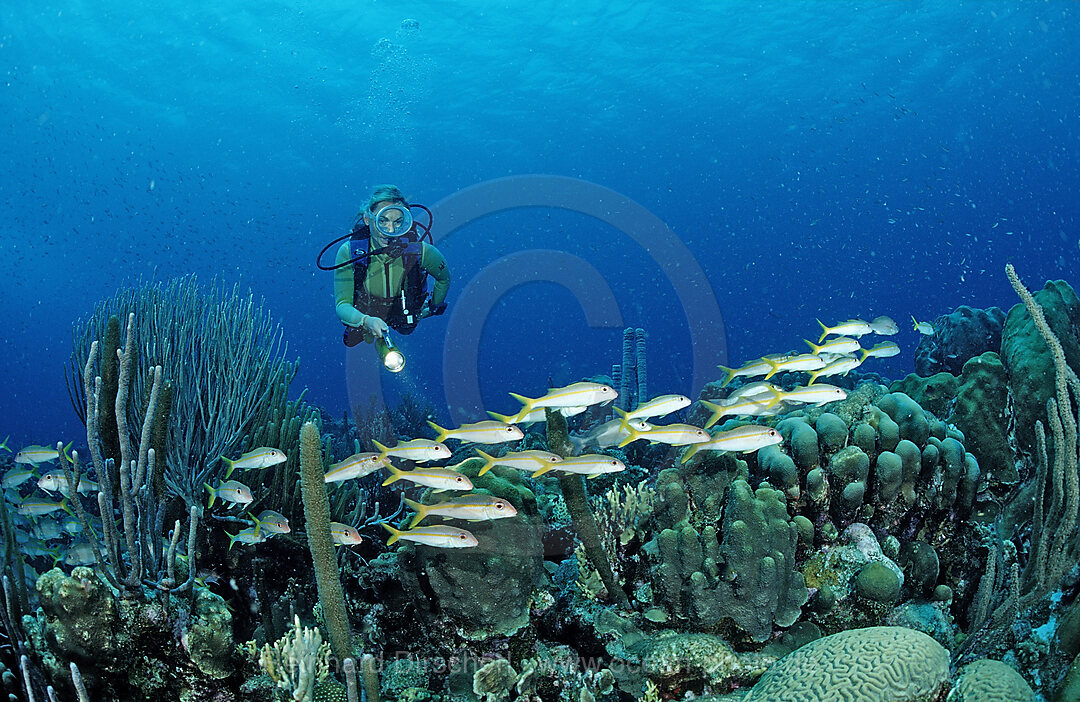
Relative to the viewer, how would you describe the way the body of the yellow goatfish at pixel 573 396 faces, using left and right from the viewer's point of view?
facing to the right of the viewer

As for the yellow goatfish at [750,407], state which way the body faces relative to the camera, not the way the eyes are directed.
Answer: to the viewer's right

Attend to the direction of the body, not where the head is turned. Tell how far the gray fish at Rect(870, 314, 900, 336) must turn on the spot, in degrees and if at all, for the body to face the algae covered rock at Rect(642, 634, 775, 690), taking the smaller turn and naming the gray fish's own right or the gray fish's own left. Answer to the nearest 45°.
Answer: approximately 90° to the gray fish's own right

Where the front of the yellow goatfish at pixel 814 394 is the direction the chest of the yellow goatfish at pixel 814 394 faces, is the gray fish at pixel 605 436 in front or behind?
behind

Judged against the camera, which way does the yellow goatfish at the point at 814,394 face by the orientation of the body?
to the viewer's right

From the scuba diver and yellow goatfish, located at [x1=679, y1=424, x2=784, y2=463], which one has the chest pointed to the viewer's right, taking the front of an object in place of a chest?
the yellow goatfish

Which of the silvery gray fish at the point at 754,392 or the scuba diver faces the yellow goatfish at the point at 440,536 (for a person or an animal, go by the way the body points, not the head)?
the scuba diver

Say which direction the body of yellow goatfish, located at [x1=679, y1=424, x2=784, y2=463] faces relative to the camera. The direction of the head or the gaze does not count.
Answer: to the viewer's right

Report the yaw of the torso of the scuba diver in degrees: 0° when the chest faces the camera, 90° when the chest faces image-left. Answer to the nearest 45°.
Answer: approximately 0°
